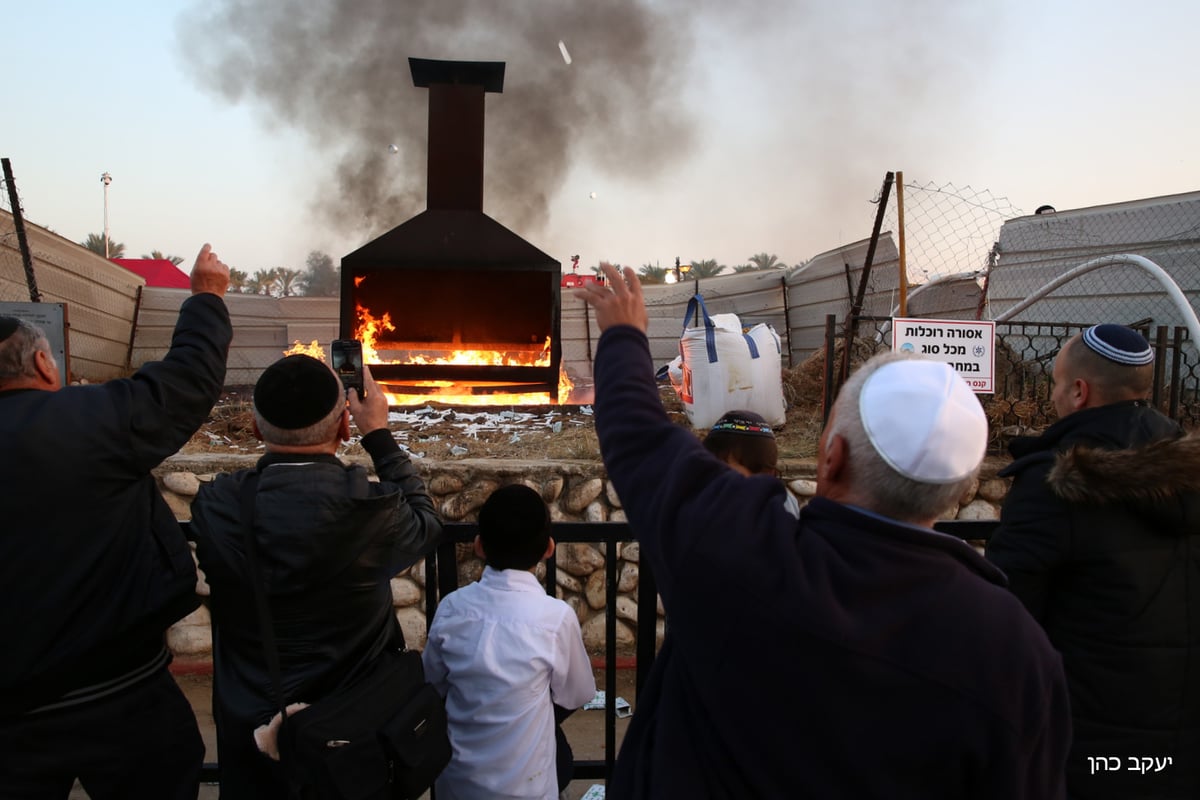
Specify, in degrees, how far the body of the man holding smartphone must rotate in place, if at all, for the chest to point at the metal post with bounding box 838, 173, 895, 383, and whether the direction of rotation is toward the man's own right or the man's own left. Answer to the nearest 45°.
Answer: approximately 45° to the man's own right

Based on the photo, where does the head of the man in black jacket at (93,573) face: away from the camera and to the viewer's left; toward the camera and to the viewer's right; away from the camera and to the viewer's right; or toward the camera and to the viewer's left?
away from the camera and to the viewer's right

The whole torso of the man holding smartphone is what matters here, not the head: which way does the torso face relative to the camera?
away from the camera

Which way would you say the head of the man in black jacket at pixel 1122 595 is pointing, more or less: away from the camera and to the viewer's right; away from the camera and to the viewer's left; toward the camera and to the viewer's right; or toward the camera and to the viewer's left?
away from the camera and to the viewer's left

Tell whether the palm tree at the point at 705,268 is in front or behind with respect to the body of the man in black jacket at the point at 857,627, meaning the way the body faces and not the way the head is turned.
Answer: in front

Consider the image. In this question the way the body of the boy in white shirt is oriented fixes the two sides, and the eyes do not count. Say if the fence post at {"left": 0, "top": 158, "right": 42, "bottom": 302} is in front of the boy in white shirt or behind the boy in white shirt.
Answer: in front

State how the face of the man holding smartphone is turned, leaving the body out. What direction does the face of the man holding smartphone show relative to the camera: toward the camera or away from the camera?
away from the camera

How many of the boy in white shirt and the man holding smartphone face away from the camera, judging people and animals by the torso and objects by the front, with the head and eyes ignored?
2

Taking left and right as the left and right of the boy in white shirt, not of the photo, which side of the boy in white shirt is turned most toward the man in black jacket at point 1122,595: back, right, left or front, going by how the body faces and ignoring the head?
right

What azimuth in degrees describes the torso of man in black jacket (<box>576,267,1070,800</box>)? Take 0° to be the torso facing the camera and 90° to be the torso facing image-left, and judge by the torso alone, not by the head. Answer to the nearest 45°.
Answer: approximately 135°

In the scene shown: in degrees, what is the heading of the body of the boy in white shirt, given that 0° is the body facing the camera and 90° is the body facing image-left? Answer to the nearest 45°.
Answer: approximately 180°

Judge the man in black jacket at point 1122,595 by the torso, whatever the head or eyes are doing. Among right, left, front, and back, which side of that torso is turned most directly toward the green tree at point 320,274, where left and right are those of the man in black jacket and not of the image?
front
